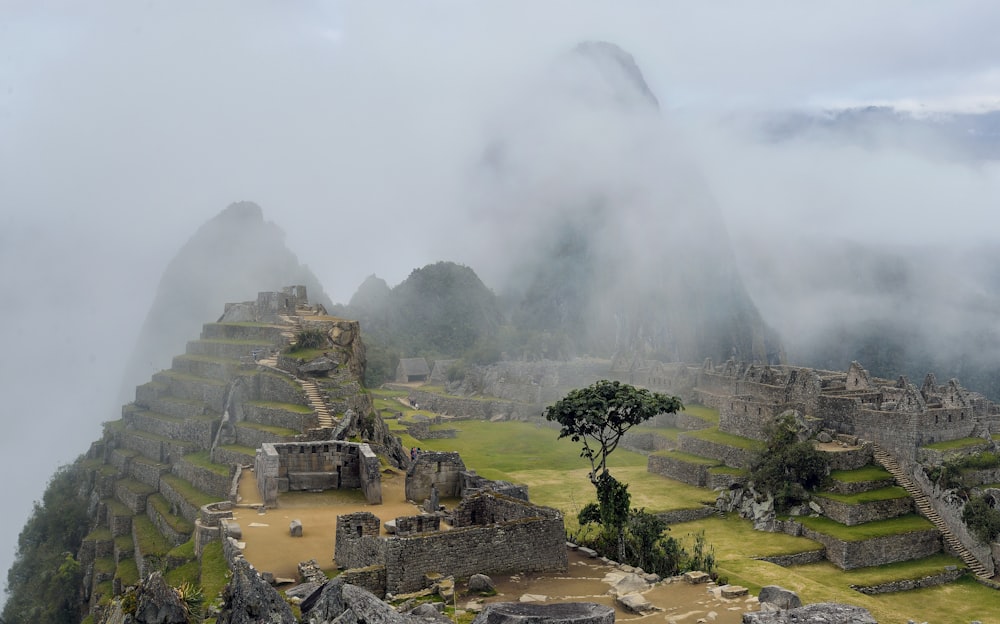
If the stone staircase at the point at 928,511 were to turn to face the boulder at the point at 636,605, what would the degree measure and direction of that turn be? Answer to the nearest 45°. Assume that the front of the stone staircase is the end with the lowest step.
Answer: approximately 45° to its right

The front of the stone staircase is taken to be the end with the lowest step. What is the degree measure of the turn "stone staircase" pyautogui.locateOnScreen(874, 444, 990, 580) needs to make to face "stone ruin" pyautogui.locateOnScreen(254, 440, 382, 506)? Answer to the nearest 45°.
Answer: approximately 90° to its right

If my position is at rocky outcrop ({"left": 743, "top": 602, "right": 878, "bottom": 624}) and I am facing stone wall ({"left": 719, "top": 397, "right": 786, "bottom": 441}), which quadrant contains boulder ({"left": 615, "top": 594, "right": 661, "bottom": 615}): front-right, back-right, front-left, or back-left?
front-left

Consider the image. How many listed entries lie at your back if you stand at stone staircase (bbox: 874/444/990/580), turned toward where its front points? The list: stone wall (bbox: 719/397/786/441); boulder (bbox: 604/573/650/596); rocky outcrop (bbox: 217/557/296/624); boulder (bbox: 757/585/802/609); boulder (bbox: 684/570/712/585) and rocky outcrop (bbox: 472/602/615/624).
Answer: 1

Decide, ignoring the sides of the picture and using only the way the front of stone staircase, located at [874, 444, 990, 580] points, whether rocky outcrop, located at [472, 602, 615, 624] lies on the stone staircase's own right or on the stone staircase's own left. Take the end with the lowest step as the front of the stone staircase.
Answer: on the stone staircase's own right

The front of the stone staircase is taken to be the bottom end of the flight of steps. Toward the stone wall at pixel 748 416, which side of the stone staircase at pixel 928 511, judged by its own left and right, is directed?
back

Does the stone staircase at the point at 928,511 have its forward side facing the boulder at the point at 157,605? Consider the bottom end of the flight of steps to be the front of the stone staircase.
no

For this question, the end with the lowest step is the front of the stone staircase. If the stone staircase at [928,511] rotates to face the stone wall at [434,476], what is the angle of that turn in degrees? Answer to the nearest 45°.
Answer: approximately 90° to its right

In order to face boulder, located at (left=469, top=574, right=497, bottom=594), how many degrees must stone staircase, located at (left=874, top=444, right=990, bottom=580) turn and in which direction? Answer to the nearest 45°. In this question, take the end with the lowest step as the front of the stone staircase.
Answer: approximately 45° to its right

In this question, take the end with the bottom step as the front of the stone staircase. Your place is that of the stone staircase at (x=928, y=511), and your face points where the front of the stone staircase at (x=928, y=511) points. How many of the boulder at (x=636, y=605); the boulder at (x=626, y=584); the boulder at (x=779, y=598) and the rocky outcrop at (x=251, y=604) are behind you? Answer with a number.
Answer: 0

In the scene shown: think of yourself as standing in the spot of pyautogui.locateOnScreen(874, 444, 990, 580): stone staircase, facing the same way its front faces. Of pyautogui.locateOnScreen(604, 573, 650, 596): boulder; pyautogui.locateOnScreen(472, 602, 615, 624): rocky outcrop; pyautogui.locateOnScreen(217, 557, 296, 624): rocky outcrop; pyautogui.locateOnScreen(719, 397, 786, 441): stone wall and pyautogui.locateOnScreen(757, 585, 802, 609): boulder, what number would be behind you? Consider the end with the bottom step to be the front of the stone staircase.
1

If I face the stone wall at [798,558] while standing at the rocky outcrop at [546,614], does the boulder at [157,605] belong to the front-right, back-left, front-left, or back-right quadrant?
back-left

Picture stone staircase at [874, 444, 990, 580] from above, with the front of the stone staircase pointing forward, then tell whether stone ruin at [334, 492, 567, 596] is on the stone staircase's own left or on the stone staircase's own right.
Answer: on the stone staircase's own right

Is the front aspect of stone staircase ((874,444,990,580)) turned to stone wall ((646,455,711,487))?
no

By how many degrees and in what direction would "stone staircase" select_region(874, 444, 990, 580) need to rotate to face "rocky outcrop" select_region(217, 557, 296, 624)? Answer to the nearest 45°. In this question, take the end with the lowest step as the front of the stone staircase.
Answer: approximately 45° to its right

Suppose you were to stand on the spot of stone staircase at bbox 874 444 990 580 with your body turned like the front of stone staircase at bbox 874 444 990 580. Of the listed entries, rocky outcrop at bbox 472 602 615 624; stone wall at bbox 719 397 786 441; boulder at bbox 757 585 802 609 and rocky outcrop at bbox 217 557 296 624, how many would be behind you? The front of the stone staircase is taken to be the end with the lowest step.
1

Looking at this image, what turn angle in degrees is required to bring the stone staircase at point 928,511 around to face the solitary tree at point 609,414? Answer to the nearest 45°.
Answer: approximately 90° to its right

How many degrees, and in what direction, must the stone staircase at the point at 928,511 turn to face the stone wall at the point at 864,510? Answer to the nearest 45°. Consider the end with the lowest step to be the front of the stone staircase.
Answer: approximately 90° to its right

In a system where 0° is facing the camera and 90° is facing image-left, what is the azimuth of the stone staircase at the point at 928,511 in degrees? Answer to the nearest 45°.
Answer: approximately 315°

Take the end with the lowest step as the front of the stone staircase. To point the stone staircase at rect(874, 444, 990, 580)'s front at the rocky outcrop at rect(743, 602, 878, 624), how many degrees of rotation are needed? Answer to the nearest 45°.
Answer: approximately 45° to its right
